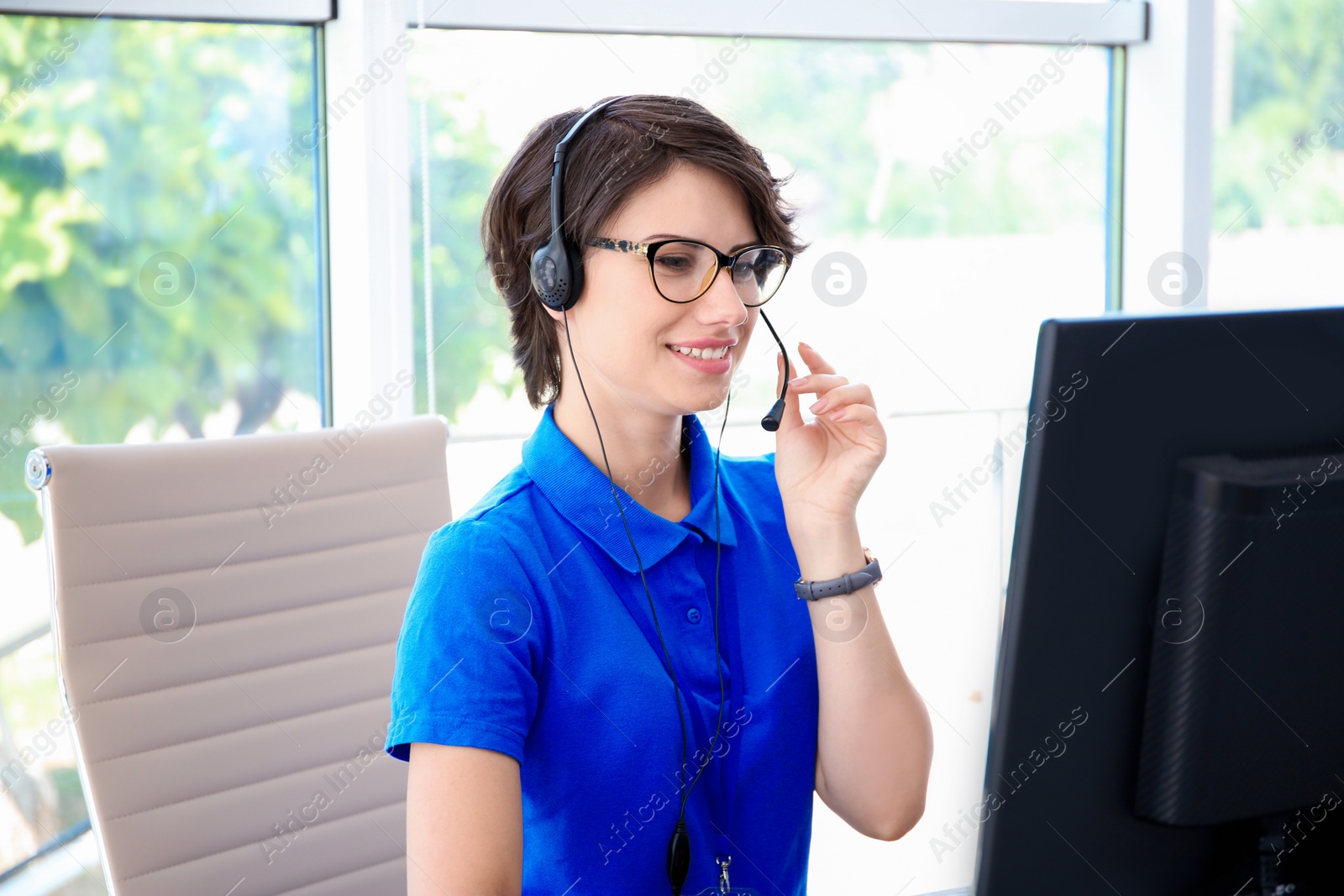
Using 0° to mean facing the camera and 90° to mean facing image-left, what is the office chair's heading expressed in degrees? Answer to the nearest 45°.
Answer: approximately 315°

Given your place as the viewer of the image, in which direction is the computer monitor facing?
facing away from the viewer and to the left of the viewer

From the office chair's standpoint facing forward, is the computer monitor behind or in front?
in front

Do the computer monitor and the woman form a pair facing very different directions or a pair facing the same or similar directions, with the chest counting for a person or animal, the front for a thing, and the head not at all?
very different directions

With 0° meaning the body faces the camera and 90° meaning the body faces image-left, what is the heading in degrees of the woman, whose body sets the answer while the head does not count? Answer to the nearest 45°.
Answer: approximately 315°

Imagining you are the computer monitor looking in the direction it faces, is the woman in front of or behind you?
in front

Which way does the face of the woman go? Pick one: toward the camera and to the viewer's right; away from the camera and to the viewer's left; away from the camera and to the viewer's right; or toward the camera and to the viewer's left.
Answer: toward the camera and to the viewer's right
